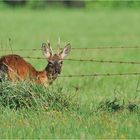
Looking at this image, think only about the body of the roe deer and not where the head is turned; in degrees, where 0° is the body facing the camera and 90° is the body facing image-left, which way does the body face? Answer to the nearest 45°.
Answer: approximately 270°

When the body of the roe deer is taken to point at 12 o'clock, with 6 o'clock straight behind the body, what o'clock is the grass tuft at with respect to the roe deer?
The grass tuft is roughly at 3 o'clock from the roe deer.
